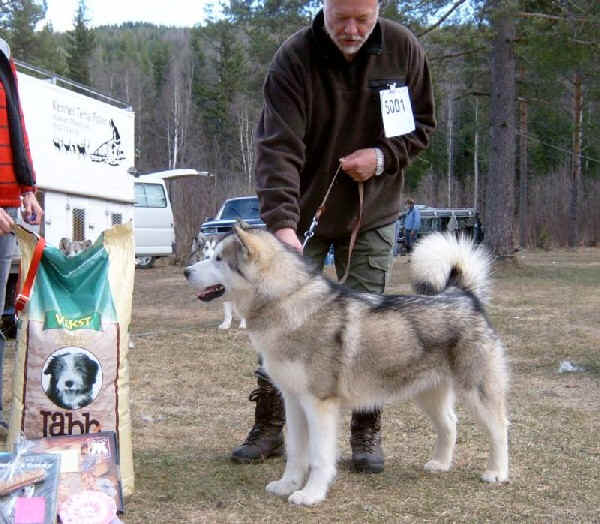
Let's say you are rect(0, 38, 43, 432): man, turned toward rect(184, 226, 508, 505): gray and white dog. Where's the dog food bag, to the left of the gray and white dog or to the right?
right

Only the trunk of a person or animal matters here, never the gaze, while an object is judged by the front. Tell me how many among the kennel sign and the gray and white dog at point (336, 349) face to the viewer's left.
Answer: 1

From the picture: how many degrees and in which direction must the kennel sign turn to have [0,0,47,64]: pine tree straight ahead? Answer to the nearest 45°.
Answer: approximately 135° to its left

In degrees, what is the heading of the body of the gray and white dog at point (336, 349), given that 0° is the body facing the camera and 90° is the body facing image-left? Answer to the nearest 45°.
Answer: approximately 90°

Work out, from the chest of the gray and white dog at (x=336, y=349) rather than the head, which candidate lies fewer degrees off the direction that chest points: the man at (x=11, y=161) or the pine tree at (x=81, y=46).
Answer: the man

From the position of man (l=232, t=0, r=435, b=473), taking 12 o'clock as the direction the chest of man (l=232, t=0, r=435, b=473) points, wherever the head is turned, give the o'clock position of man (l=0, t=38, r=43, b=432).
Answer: man (l=0, t=38, r=43, b=432) is roughly at 3 o'clock from man (l=232, t=0, r=435, b=473).

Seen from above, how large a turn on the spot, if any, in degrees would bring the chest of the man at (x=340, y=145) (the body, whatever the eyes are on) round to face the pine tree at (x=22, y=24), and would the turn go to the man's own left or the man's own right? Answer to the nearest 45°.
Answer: approximately 135° to the man's own right

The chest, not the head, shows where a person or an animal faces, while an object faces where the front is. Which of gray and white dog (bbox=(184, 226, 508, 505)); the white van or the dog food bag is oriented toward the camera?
the dog food bag

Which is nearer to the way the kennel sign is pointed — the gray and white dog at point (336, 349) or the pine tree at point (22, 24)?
the gray and white dog

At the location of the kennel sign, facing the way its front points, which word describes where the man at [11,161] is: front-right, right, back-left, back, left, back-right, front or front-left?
front-right

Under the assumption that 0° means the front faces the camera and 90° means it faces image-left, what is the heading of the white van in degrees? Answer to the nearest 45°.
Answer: approximately 90°
